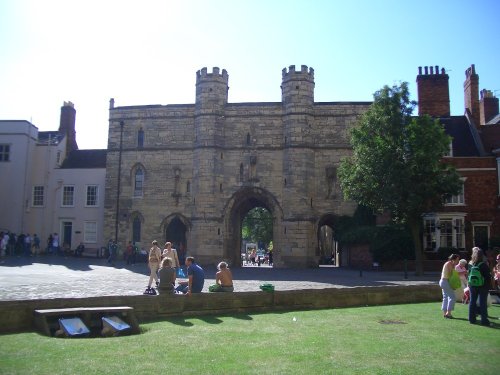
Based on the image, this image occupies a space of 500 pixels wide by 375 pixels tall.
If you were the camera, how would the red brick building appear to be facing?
facing the viewer

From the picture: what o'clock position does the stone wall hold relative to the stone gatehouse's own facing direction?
The stone wall is roughly at 12 o'clock from the stone gatehouse.

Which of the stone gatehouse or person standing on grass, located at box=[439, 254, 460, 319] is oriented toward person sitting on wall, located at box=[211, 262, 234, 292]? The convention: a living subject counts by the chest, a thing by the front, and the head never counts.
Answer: the stone gatehouse

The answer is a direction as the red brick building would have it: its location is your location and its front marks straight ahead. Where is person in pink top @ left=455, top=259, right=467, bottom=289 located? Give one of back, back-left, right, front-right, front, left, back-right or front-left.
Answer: front

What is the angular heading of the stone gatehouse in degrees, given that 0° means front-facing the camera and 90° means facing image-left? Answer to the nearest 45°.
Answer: approximately 0°

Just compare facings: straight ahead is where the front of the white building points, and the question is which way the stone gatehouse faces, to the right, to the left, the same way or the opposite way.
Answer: the same way

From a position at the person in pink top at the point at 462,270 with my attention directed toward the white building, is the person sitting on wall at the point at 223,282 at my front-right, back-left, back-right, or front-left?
front-left

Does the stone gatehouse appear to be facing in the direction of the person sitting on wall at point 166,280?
yes

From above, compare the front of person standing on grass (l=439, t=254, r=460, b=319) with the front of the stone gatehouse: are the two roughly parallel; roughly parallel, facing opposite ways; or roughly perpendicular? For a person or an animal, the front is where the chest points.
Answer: roughly perpendicular

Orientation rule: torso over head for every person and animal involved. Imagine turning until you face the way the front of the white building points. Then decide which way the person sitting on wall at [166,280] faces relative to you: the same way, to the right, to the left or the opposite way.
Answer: the opposite way

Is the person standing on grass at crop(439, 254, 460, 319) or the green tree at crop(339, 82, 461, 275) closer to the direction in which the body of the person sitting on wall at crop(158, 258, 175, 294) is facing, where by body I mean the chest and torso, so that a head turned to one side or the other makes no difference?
the green tree

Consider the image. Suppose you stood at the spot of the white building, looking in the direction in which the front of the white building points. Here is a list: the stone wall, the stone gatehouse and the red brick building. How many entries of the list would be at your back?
0

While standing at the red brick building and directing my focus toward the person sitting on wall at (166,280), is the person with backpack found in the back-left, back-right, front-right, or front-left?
front-left

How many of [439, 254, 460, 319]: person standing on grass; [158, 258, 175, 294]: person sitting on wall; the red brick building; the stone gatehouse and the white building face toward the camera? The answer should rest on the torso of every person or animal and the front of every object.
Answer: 3

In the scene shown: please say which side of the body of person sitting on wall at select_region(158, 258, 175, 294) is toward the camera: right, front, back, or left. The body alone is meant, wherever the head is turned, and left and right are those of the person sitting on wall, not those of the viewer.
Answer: back

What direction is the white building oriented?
toward the camera

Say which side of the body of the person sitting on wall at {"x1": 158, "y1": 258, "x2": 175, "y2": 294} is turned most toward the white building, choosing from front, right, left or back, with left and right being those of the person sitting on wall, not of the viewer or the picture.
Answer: front
